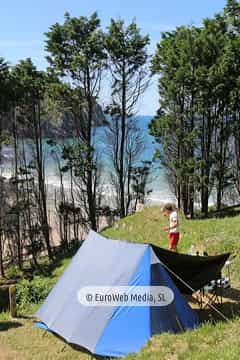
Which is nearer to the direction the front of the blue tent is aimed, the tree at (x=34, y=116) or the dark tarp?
the dark tarp

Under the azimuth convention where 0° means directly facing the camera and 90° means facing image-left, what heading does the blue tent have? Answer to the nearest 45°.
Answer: approximately 315°

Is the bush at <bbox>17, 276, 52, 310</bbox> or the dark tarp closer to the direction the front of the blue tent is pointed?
the dark tarp

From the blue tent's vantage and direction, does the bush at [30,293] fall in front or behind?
behind

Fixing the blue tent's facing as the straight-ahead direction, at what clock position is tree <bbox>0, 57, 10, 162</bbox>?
The tree is roughly at 7 o'clock from the blue tent.

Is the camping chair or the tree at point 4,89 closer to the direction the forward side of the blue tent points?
the camping chair

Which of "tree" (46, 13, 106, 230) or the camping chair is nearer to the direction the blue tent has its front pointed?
the camping chair
